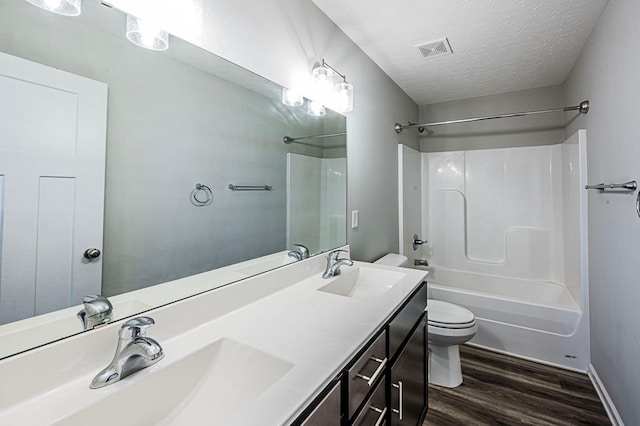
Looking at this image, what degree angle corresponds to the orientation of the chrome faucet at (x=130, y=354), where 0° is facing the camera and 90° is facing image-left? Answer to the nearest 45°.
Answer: approximately 315°

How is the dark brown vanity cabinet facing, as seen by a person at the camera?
facing to the right of the viewer

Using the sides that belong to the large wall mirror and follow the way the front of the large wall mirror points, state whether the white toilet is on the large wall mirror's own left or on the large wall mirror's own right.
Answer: on the large wall mirror's own left

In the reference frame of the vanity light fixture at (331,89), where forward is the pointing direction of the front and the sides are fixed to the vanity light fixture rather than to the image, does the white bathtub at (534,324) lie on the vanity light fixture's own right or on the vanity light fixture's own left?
on the vanity light fixture's own left
